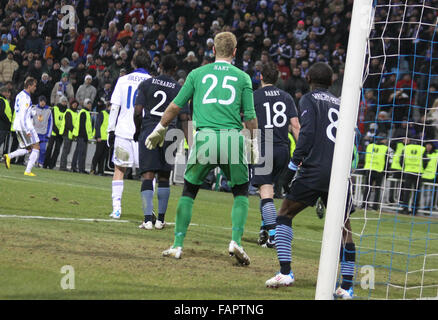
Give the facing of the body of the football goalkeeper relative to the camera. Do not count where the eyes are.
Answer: away from the camera

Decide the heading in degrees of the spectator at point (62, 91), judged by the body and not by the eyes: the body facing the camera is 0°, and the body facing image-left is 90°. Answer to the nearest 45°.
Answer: approximately 0°

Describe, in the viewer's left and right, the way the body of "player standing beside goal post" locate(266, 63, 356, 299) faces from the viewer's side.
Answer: facing away from the viewer and to the left of the viewer

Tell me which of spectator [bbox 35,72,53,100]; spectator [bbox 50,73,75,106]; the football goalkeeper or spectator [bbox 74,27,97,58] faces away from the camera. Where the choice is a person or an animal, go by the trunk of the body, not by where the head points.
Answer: the football goalkeeper

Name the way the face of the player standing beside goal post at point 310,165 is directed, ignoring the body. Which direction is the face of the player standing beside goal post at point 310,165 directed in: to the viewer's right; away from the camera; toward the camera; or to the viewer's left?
away from the camera

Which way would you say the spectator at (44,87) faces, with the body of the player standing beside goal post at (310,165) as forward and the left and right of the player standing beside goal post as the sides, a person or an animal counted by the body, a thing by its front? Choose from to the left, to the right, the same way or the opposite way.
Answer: the opposite way

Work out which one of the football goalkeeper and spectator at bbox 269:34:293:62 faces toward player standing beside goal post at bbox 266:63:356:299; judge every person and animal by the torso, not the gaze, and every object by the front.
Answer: the spectator

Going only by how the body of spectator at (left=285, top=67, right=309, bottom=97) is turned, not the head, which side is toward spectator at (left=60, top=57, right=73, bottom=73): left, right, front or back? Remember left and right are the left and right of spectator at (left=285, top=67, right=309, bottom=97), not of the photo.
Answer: right

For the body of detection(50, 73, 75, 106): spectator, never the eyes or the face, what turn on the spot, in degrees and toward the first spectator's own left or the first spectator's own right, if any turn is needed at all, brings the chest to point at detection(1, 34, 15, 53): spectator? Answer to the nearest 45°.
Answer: approximately 135° to the first spectator's own right
